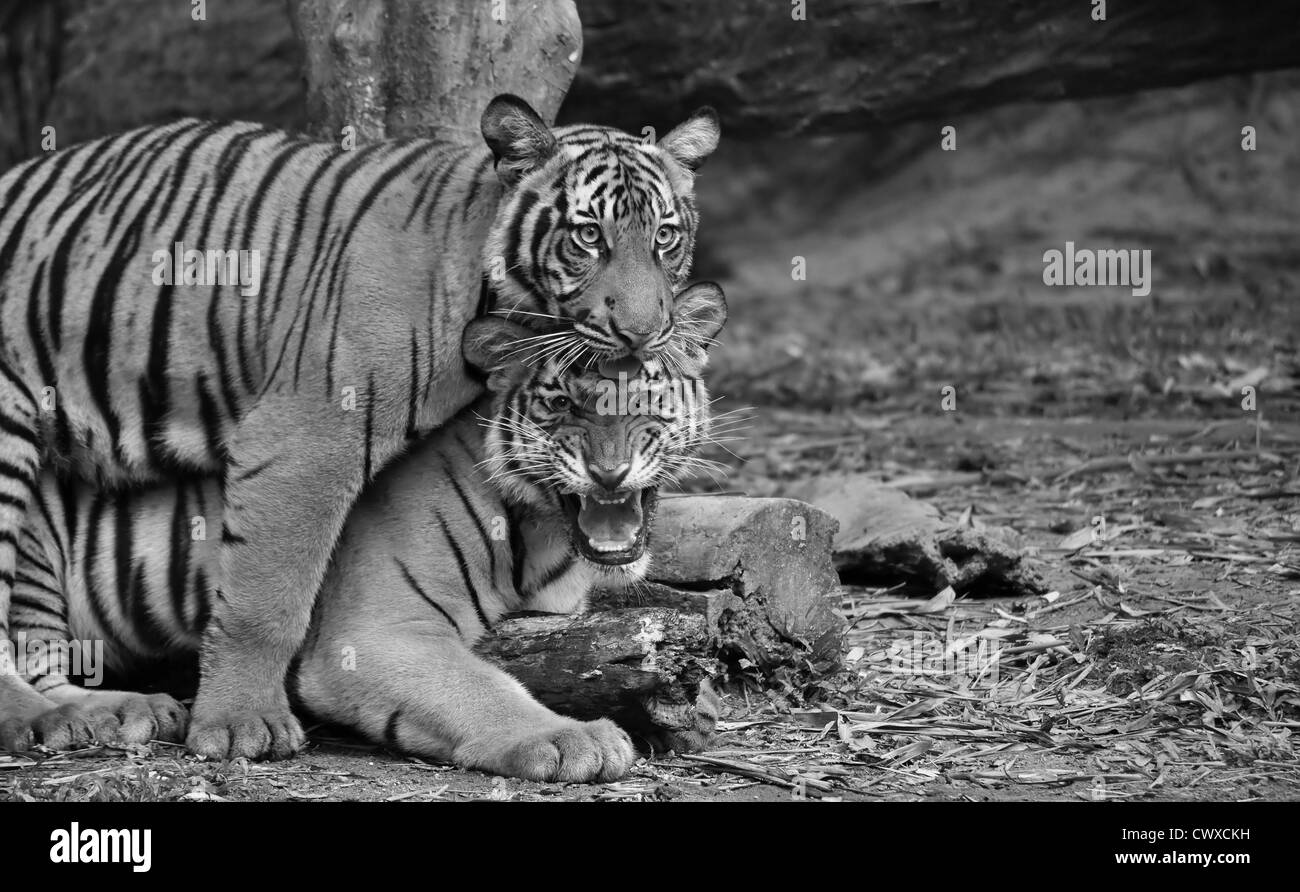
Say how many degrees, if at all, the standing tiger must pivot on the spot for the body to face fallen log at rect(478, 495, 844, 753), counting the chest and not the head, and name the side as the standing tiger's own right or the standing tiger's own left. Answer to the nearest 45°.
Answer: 0° — it already faces it

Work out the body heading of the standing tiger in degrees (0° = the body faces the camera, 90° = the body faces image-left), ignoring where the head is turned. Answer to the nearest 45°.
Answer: approximately 270°

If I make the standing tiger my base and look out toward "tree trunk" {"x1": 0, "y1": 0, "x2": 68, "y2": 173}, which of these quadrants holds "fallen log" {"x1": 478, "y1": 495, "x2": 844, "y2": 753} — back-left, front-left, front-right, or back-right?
back-right

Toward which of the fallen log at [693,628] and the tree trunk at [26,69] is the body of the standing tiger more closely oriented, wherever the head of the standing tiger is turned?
the fallen log

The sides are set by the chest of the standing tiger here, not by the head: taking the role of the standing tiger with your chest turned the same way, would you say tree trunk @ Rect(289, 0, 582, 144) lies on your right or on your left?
on your left

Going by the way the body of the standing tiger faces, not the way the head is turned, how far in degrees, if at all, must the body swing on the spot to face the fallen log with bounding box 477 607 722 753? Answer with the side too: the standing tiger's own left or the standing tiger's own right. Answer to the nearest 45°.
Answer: approximately 45° to the standing tiger's own right

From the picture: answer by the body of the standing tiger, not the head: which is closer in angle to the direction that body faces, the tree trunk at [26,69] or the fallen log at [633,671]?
the fallen log
